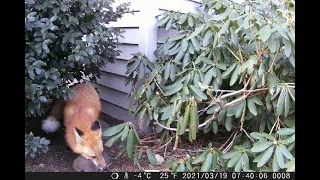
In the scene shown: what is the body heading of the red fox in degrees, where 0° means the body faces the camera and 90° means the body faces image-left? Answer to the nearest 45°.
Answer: approximately 0°
